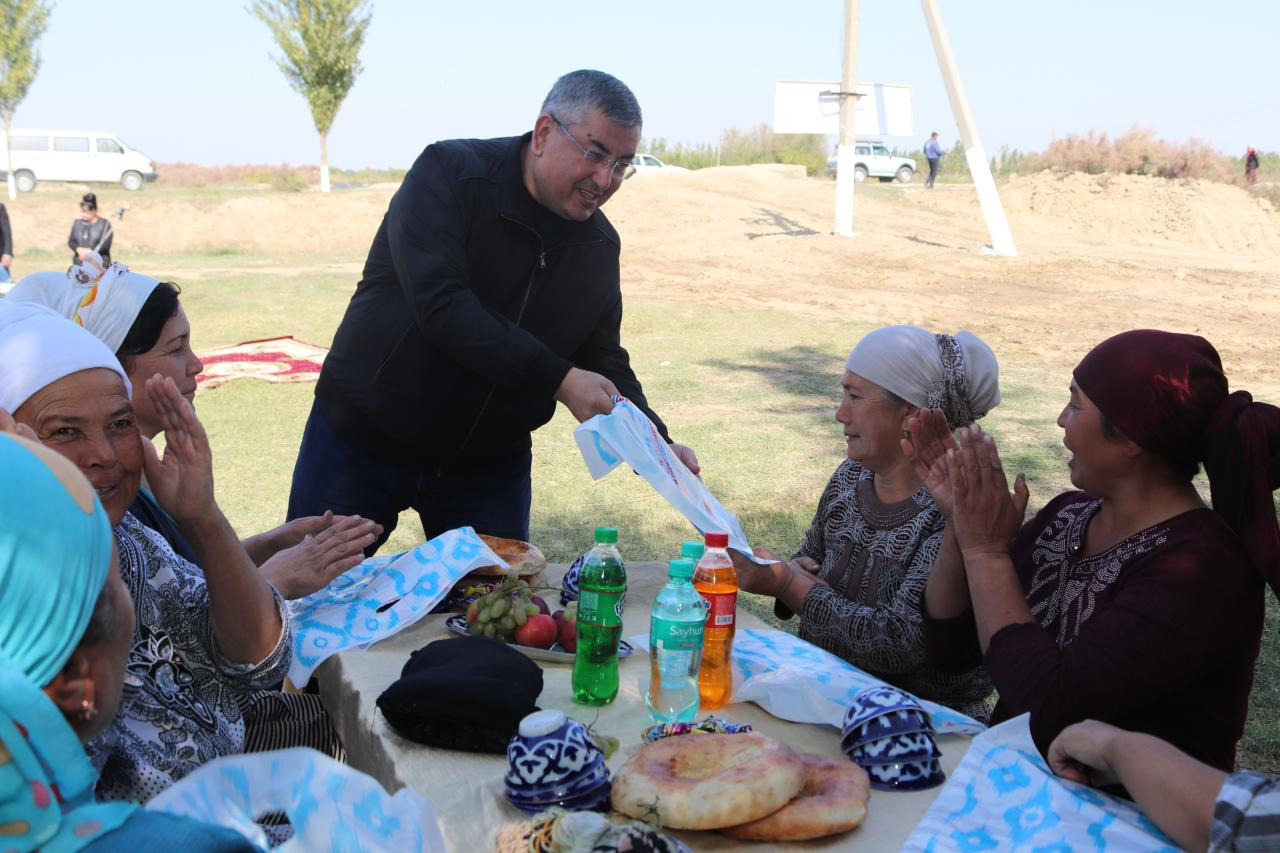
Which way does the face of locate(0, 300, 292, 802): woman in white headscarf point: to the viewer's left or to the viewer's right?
to the viewer's right

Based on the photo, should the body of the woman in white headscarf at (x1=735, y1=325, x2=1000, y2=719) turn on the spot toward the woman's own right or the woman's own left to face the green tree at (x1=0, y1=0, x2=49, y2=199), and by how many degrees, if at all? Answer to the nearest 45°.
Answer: approximately 90° to the woman's own right

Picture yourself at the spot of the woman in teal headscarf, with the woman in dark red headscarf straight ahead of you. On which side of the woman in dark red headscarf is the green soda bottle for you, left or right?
left

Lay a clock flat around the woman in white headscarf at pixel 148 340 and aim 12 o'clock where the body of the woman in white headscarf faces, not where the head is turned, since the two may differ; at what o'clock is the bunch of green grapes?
The bunch of green grapes is roughly at 1 o'clock from the woman in white headscarf.

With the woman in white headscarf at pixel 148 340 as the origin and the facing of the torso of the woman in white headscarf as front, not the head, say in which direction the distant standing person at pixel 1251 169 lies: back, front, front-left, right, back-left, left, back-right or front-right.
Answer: front-left

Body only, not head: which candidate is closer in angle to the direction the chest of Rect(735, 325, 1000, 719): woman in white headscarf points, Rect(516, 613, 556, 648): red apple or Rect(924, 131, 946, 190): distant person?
the red apple

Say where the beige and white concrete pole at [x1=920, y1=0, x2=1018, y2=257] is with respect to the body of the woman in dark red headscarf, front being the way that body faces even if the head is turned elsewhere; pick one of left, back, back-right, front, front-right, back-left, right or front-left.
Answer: back-right

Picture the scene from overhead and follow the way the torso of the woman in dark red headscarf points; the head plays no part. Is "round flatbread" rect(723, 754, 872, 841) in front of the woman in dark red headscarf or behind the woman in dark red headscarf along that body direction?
in front

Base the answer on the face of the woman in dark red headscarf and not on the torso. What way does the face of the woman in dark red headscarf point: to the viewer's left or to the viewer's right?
to the viewer's left

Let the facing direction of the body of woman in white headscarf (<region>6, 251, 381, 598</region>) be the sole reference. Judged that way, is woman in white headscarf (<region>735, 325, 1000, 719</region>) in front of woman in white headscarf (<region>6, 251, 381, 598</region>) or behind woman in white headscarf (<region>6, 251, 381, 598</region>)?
in front
